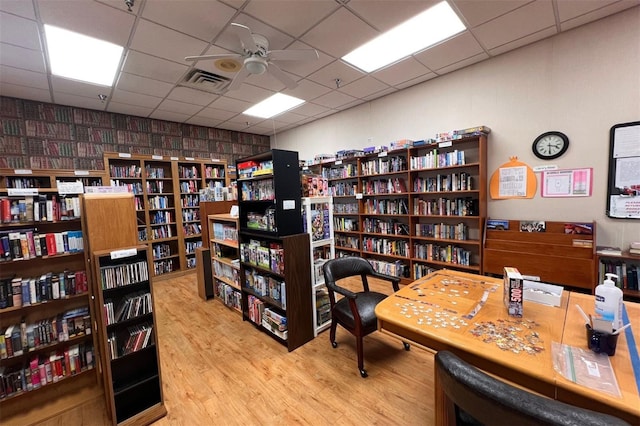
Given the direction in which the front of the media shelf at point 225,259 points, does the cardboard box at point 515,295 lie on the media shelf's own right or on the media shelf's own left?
on the media shelf's own left

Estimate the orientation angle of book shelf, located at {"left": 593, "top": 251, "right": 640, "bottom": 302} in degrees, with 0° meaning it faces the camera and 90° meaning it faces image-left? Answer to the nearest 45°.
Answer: approximately 45°

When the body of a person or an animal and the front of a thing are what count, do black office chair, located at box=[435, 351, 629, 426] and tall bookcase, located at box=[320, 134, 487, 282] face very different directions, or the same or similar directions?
very different directions

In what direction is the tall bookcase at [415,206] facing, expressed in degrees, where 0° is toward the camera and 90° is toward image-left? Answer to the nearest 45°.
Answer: approximately 45°

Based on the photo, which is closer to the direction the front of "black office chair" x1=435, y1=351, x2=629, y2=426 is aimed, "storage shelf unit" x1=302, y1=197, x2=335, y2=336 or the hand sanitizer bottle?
the hand sanitizer bottle

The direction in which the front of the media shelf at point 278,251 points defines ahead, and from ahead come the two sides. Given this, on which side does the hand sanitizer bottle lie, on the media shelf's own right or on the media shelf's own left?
on the media shelf's own left

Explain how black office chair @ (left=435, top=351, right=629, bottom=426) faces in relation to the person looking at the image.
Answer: facing away from the viewer and to the right of the viewer

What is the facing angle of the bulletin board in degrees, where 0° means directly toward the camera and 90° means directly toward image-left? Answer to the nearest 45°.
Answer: approximately 45°

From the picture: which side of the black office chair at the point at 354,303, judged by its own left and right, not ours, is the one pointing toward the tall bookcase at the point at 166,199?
back

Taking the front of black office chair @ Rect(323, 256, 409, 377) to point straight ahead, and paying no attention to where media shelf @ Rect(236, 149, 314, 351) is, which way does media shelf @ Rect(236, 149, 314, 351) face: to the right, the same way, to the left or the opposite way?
to the right

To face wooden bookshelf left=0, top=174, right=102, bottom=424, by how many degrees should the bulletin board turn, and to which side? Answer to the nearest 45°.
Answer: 0° — it already faces it

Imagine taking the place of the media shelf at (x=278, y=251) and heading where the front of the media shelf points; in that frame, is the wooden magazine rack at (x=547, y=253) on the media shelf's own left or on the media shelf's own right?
on the media shelf's own left
